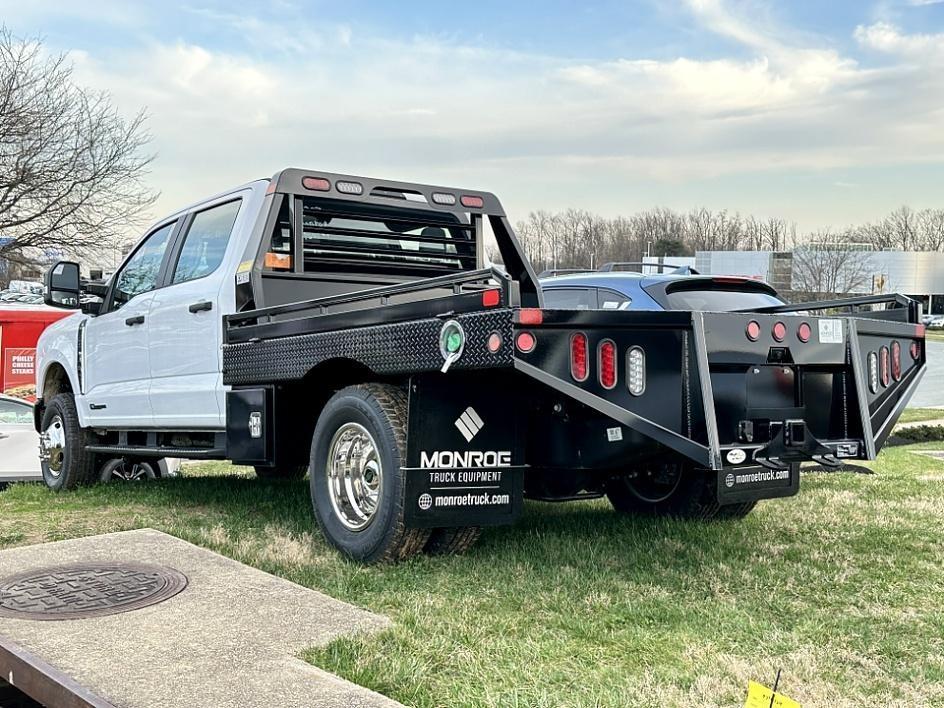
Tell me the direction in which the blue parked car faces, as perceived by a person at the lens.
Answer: facing away from the viewer and to the left of the viewer

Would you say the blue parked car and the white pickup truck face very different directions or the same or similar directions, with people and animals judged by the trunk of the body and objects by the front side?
same or similar directions

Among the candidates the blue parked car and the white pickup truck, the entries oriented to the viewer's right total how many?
0

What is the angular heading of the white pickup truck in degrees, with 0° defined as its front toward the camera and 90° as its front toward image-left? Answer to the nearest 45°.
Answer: approximately 135°

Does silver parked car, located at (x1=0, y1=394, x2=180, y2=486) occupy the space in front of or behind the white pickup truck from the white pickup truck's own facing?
in front

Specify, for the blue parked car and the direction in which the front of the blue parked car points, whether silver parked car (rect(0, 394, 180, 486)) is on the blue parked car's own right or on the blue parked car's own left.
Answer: on the blue parked car's own left

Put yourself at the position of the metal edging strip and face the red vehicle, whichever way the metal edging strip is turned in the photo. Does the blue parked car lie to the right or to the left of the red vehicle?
right

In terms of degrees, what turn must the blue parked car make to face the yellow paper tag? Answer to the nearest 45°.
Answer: approximately 135° to its left

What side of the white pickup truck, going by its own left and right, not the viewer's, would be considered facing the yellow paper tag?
back

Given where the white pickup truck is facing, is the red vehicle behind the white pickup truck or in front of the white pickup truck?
in front
